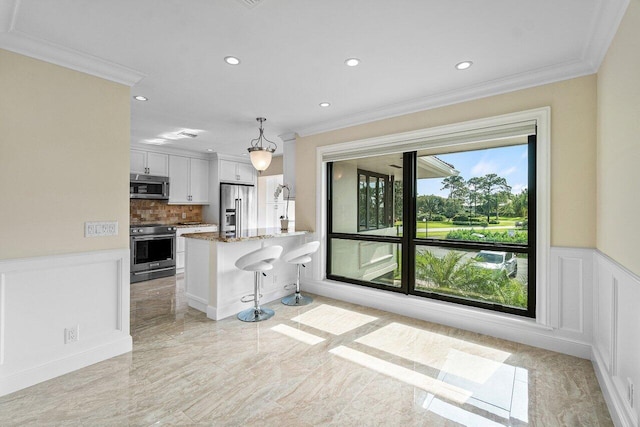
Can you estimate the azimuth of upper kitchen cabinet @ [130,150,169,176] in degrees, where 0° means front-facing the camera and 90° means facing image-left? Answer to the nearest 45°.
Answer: approximately 0°

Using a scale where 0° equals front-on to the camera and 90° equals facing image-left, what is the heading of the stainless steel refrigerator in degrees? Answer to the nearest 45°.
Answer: approximately 315°

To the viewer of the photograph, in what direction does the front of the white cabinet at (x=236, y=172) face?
facing the viewer and to the right of the viewer

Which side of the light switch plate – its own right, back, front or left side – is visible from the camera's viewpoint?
front

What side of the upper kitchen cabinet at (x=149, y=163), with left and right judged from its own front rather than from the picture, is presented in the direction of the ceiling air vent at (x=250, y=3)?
front
